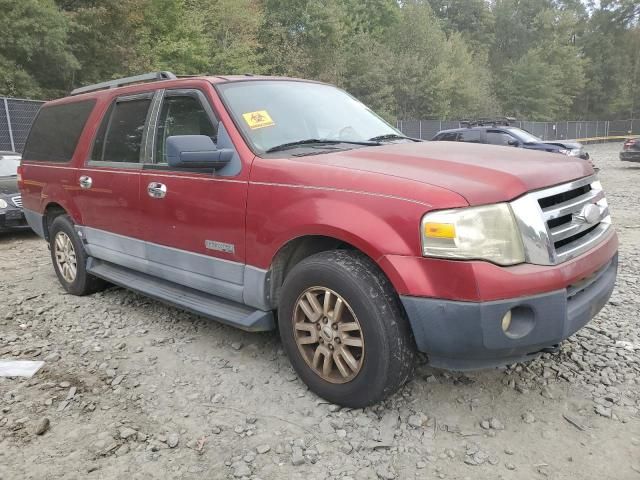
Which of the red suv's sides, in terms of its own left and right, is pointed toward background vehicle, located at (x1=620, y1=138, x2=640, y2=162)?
left

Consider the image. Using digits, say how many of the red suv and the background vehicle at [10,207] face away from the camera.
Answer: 0

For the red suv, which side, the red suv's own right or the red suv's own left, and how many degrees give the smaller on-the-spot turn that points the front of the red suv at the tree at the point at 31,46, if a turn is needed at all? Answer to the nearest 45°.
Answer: approximately 180°

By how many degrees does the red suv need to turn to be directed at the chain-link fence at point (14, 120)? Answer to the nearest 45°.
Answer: approximately 180°

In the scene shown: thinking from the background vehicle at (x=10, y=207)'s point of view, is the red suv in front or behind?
in front

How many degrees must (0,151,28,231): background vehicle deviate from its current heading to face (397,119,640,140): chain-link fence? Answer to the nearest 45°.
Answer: approximately 90° to its left

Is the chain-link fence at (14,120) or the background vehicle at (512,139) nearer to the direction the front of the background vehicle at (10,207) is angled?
the background vehicle

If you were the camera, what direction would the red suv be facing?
facing the viewer and to the right of the viewer

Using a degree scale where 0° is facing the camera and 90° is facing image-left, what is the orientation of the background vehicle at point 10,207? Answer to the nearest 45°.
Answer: approximately 315°

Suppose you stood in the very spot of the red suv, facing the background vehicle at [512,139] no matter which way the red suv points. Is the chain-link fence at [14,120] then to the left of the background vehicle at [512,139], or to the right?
left

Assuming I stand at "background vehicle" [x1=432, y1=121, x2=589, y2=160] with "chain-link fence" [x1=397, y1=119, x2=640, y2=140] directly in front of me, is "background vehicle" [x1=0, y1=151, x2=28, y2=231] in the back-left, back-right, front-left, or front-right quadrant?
back-left
